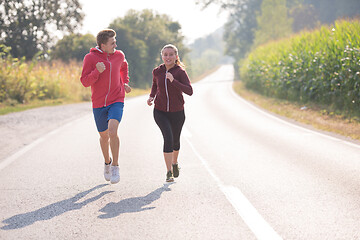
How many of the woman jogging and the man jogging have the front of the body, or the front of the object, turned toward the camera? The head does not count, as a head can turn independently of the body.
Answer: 2

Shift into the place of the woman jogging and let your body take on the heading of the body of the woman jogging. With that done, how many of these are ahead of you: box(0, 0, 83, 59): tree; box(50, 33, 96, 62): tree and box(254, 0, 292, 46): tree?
0

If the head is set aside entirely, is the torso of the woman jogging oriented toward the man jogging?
no

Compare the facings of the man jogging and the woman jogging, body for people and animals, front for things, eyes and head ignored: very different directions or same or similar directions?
same or similar directions

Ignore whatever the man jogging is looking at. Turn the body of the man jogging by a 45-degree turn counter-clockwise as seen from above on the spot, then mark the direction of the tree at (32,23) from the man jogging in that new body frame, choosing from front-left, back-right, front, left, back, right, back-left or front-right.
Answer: back-left

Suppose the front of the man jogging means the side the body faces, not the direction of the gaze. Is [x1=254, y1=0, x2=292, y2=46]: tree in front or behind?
behind

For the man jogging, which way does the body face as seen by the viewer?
toward the camera

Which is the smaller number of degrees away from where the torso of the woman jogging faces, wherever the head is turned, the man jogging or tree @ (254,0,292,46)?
the man jogging

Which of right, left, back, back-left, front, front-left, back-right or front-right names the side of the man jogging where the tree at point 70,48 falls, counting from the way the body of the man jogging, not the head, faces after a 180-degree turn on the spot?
front

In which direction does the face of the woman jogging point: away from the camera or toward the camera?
toward the camera

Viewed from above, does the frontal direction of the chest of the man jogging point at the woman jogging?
no

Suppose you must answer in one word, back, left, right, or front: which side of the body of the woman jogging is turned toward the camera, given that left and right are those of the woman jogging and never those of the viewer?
front

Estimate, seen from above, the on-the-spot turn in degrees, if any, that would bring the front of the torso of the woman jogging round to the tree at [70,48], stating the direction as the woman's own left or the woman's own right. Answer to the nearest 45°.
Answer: approximately 180°

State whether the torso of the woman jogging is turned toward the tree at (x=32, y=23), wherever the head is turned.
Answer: no
